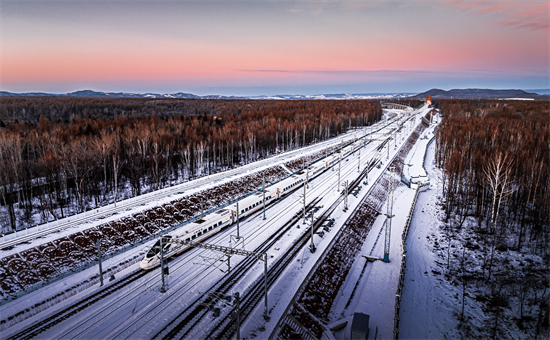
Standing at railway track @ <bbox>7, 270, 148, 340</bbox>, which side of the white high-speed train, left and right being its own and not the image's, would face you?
front

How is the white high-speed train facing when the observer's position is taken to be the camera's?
facing the viewer and to the left of the viewer

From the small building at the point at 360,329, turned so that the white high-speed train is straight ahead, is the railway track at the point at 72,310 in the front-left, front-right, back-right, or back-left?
front-left

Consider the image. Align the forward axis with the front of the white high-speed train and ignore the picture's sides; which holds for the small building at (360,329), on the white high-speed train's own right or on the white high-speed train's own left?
on the white high-speed train's own left
